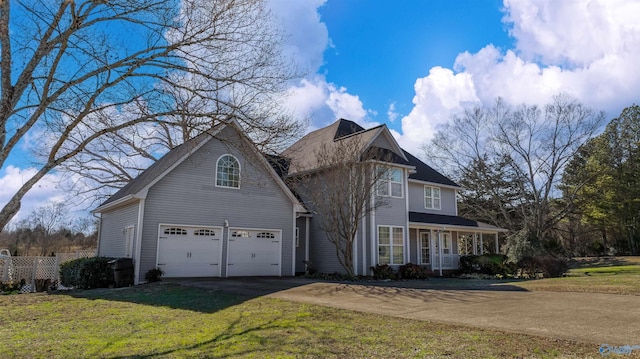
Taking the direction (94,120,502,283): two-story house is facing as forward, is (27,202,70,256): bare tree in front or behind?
behind

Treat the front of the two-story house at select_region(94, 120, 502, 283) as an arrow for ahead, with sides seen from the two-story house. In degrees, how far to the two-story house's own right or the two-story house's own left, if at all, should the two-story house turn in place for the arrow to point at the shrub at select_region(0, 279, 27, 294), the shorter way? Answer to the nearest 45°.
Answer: approximately 135° to the two-story house's own right

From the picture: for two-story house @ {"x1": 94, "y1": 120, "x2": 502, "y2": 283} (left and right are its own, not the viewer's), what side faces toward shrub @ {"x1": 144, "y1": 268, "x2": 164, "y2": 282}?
right

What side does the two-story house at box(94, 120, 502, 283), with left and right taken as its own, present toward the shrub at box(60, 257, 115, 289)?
right

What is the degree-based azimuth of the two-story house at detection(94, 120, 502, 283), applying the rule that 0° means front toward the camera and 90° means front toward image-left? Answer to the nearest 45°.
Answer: approximately 315°
